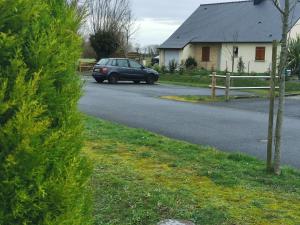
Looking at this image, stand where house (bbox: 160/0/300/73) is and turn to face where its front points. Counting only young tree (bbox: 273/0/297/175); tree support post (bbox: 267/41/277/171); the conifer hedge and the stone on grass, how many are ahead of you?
4

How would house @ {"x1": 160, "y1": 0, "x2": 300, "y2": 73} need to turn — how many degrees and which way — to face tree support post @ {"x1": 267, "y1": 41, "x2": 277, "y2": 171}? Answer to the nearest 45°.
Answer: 0° — it already faces it

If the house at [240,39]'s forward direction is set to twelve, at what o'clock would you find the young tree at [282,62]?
The young tree is roughly at 12 o'clock from the house.

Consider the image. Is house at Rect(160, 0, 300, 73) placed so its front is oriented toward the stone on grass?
yes

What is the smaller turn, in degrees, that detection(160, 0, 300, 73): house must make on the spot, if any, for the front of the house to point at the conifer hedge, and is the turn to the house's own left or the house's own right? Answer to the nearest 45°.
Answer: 0° — it already faces it

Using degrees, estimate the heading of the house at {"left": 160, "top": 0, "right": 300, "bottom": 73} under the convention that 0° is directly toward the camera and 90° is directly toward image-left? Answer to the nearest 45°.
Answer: approximately 0°
